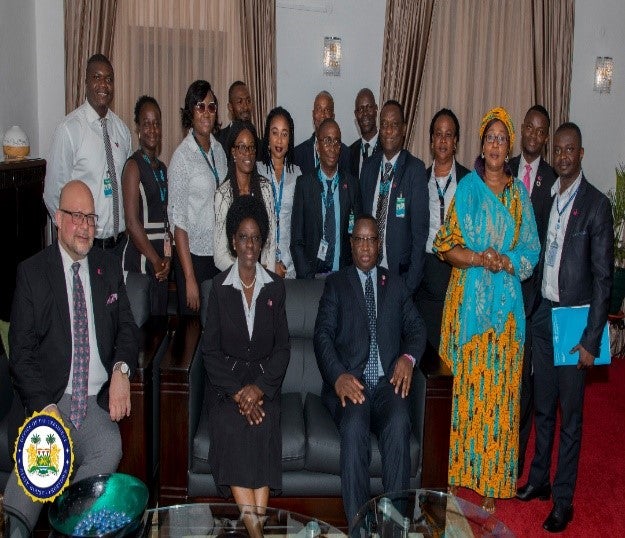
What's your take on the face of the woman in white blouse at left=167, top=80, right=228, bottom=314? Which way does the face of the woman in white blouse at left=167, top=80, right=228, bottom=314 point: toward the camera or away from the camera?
toward the camera

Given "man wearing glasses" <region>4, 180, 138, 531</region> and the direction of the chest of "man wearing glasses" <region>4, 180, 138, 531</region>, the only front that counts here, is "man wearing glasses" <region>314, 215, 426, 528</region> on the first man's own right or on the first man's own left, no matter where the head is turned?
on the first man's own left

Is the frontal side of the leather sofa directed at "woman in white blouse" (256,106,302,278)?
no

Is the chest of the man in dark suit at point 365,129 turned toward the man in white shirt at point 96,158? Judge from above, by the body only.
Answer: no

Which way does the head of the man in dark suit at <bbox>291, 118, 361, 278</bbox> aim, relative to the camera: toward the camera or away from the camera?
toward the camera

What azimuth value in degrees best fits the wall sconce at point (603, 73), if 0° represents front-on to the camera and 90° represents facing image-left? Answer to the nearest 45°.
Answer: approximately 0°

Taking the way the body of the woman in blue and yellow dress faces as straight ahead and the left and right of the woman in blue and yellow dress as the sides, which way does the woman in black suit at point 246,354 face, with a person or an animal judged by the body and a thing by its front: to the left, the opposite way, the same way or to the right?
the same way

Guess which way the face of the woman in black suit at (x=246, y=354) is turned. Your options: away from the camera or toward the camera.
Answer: toward the camera

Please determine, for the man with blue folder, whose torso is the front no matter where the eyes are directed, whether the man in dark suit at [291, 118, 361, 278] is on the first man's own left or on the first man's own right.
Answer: on the first man's own right

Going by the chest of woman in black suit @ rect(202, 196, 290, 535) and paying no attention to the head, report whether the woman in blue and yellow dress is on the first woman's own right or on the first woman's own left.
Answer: on the first woman's own left

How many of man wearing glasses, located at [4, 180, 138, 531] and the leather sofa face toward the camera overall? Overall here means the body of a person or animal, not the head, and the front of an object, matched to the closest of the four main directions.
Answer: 2

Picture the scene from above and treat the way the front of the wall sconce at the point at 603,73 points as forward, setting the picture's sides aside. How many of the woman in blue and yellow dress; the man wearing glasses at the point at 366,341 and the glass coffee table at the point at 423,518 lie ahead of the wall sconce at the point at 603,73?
3

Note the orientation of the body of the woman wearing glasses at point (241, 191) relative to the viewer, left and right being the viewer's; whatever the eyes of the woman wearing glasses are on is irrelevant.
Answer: facing the viewer

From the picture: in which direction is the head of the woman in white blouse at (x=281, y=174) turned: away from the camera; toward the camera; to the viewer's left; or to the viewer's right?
toward the camera

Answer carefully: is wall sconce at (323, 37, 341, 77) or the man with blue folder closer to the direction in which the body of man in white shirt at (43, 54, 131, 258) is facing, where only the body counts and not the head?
the man with blue folder

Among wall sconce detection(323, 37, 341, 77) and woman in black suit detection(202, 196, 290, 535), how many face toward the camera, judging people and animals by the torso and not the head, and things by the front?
2

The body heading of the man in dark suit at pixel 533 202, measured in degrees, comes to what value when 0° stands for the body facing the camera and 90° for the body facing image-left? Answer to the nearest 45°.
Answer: approximately 45°
